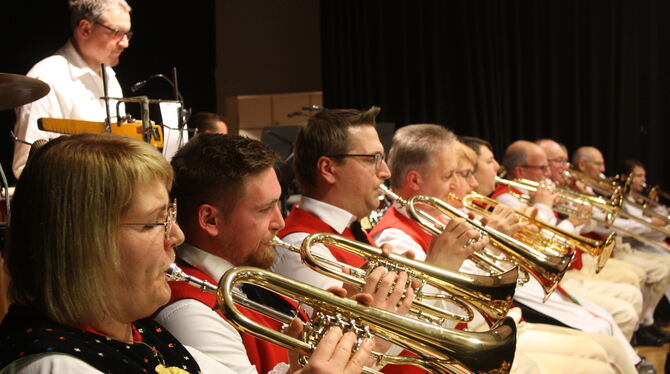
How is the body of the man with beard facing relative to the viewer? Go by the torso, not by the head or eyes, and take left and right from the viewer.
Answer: facing to the right of the viewer

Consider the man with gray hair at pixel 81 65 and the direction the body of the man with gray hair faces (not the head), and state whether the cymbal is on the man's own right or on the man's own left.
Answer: on the man's own right

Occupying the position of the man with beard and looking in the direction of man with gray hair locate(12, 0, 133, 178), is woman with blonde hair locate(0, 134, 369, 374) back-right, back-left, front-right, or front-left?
back-left

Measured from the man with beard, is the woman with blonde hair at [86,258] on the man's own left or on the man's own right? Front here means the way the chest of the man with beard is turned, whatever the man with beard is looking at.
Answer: on the man's own right

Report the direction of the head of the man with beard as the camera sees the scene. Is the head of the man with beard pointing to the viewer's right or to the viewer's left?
to the viewer's right

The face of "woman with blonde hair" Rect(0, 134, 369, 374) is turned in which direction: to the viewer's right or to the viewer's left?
to the viewer's right

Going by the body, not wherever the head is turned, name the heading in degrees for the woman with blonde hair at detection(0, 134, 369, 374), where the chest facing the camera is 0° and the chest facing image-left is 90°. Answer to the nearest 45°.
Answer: approximately 270°

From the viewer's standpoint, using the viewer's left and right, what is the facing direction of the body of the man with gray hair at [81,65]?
facing the viewer and to the right of the viewer

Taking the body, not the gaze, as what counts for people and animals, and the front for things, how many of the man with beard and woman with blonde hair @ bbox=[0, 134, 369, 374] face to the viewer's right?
2

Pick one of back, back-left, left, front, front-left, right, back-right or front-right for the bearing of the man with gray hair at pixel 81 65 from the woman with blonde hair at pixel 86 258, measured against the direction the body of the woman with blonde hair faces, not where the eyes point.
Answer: left
